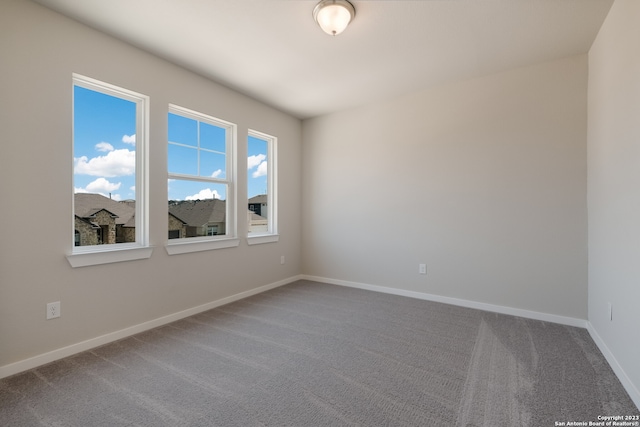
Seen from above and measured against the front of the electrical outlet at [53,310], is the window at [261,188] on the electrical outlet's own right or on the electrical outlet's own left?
on the electrical outlet's own left

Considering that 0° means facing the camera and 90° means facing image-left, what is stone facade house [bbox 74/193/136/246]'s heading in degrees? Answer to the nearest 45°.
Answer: approximately 315°

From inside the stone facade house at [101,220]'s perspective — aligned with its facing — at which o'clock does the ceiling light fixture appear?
The ceiling light fixture is roughly at 12 o'clock from the stone facade house.

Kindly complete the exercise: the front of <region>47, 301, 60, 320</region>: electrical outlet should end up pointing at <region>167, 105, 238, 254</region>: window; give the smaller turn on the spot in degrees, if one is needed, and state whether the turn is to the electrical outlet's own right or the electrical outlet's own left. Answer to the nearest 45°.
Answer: approximately 45° to the electrical outlet's own left

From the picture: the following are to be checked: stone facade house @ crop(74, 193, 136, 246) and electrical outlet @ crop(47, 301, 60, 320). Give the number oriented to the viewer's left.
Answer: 0

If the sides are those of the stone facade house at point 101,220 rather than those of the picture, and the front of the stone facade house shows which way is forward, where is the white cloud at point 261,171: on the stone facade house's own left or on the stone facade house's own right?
on the stone facade house's own left

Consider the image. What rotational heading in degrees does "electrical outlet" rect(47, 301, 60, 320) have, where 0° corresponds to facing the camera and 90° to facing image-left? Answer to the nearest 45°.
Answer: approximately 315°

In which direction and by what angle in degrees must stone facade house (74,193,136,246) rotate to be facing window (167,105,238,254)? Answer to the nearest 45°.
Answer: approximately 45° to its left
